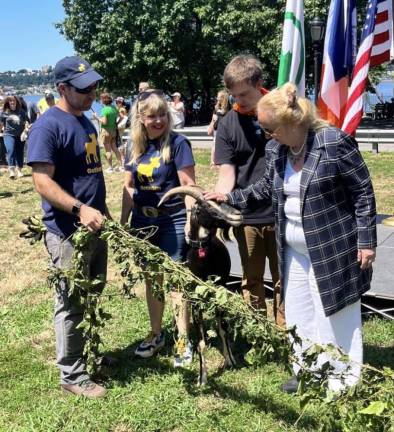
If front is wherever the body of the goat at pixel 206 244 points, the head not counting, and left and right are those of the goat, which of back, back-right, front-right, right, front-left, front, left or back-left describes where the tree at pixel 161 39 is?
back-left

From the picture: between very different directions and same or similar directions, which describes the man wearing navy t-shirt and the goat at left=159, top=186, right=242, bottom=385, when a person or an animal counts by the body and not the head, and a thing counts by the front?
same or similar directions

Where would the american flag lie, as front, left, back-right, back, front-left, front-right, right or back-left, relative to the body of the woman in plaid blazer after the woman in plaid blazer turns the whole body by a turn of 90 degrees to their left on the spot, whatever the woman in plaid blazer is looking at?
back-left

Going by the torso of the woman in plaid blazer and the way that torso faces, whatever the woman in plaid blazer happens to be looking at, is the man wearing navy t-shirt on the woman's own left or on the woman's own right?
on the woman's own right

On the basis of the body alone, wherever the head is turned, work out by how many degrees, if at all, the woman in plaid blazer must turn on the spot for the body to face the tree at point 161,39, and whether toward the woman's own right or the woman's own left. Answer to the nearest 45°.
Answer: approximately 135° to the woman's own right

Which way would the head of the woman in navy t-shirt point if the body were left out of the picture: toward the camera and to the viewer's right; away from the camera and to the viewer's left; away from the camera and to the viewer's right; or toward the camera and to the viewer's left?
toward the camera and to the viewer's right

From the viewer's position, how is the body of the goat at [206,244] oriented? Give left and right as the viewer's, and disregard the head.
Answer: facing the viewer and to the right of the viewer

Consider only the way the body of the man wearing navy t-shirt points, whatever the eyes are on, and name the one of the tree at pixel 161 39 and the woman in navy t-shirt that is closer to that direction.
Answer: the woman in navy t-shirt

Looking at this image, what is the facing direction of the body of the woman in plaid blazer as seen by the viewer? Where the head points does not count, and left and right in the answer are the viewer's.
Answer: facing the viewer and to the left of the viewer

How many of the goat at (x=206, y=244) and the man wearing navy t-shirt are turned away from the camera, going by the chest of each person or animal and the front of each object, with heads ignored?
0

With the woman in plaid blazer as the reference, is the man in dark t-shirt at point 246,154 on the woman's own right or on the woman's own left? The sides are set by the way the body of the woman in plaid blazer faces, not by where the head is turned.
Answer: on the woman's own right

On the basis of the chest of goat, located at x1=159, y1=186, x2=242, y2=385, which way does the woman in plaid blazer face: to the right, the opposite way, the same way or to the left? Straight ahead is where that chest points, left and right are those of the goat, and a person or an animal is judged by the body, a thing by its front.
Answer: to the right

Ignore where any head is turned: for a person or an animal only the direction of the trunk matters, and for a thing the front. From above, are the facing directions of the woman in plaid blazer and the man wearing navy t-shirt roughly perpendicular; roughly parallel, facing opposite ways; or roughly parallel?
roughly perpendicular
